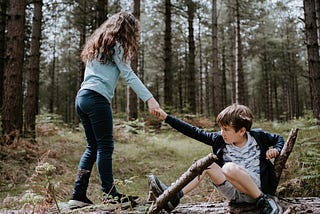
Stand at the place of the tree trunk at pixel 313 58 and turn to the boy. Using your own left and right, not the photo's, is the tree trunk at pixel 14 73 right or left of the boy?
right

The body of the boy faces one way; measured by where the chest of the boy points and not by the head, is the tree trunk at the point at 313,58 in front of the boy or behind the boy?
behind

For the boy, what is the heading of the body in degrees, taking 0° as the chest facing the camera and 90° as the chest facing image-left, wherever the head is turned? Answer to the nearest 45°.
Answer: approximately 45°

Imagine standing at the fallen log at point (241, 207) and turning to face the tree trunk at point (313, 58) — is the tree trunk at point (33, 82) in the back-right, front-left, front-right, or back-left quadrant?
front-left

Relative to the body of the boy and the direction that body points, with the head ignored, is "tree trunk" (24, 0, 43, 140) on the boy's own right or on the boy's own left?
on the boy's own right

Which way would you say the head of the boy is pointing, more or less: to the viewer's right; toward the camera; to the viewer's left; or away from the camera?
to the viewer's left
